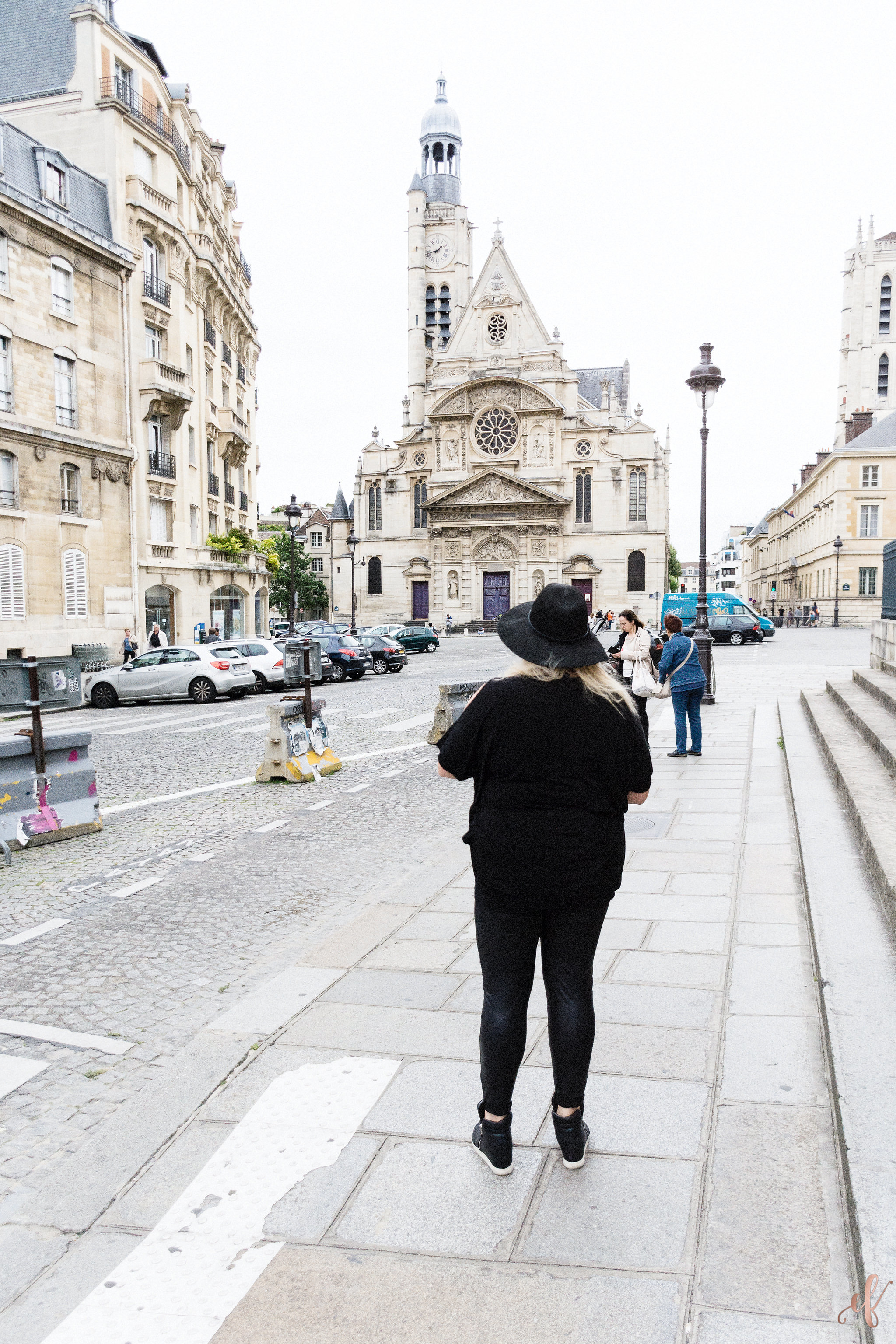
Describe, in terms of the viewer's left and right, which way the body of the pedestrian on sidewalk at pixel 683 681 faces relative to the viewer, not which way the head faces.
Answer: facing away from the viewer and to the left of the viewer

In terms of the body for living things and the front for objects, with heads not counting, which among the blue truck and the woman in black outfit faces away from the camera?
the woman in black outfit

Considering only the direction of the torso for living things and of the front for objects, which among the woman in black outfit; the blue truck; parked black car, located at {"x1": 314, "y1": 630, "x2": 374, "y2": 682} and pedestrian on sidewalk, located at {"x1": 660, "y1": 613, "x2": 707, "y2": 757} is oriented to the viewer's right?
the blue truck

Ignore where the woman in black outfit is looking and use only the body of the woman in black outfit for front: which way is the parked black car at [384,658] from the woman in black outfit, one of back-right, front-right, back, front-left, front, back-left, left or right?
front

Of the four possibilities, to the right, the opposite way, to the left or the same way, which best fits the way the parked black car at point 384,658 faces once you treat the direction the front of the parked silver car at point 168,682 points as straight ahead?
the same way

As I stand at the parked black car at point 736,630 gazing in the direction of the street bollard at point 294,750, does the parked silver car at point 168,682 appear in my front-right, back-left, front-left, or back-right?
front-right

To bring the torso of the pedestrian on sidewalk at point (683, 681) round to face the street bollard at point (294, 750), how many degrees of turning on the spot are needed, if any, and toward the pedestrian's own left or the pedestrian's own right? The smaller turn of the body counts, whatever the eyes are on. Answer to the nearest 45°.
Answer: approximately 45° to the pedestrian's own left

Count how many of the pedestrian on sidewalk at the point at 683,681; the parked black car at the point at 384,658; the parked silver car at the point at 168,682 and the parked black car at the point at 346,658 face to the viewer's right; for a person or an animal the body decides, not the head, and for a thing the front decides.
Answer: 0

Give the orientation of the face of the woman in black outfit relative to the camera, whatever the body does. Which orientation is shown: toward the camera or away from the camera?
away from the camera

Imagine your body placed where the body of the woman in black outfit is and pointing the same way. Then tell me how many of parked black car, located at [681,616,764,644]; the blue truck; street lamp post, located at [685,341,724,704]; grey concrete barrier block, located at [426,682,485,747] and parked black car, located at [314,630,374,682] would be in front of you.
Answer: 5

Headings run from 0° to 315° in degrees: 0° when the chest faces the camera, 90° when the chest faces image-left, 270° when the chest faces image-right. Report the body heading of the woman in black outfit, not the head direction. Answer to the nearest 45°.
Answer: approximately 180°

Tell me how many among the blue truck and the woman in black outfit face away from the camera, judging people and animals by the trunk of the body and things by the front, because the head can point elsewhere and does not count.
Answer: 1

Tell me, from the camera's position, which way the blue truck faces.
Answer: facing to the right of the viewer

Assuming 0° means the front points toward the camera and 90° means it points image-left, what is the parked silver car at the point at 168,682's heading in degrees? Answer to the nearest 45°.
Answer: approximately 135°
